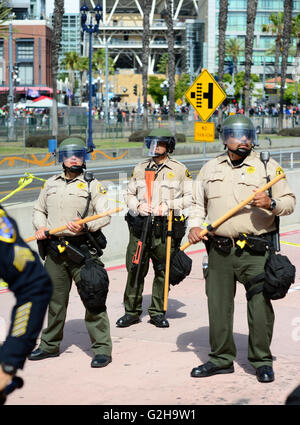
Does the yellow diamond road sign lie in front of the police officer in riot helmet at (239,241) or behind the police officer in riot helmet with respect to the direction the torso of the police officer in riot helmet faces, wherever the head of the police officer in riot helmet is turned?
behind

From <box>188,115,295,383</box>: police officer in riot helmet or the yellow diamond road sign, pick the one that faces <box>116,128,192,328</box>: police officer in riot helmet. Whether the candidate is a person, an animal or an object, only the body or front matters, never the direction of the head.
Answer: the yellow diamond road sign

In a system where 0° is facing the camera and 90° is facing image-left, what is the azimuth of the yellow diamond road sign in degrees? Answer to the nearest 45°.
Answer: approximately 0°

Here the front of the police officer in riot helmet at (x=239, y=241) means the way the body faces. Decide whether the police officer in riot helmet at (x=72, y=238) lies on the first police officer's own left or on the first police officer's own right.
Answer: on the first police officer's own right

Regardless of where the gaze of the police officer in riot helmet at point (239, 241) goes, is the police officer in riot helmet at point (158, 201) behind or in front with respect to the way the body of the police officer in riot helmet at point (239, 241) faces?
behind

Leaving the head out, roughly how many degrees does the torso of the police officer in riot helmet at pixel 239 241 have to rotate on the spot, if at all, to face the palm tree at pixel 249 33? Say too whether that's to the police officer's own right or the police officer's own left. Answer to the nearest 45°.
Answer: approximately 180°

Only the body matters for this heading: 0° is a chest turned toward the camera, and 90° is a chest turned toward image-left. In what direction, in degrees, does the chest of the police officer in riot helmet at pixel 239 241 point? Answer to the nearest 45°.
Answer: approximately 0°
